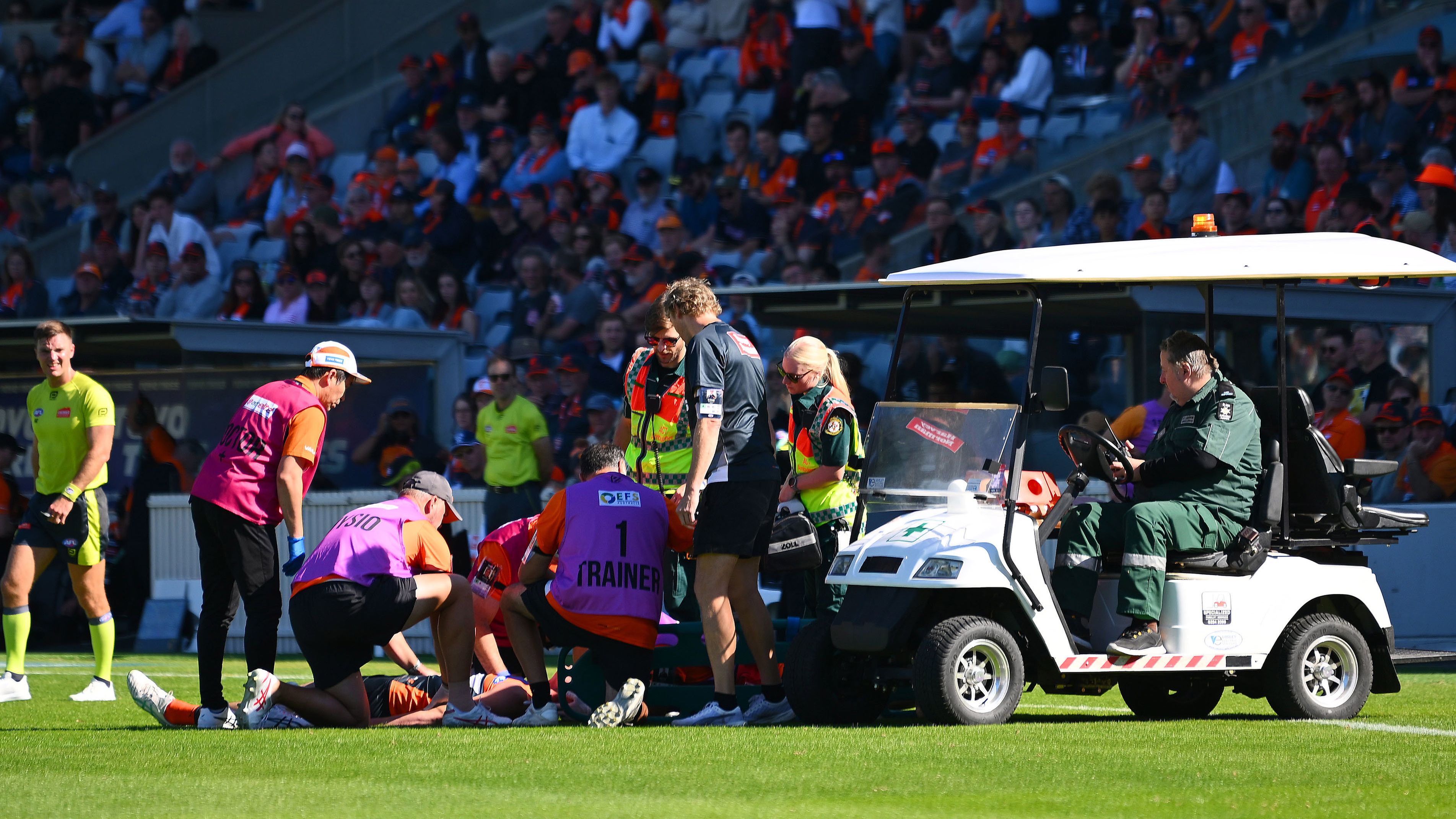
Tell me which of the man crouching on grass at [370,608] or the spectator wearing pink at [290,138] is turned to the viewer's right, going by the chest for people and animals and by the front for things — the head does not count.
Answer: the man crouching on grass

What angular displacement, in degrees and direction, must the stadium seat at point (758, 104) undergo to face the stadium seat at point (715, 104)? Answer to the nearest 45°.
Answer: approximately 135° to its right

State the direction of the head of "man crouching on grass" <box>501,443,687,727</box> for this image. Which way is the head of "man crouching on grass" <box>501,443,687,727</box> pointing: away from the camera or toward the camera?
away from the camera

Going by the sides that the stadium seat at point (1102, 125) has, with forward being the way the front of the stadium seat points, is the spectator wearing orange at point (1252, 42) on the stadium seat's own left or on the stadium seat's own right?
on the stadium seat's own left

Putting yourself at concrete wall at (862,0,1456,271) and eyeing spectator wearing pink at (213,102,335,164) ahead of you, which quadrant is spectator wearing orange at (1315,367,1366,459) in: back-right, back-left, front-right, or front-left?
back-left

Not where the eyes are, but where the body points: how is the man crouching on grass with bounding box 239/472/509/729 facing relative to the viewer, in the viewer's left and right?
facing to the right of the viewer

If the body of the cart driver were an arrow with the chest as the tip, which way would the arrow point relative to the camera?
to the viewer's left
